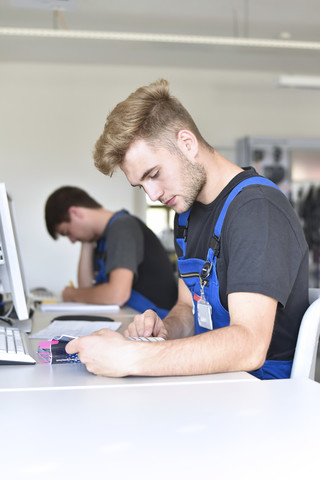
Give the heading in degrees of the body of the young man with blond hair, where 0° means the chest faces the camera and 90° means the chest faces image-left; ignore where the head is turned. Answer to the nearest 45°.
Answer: approximately 45°

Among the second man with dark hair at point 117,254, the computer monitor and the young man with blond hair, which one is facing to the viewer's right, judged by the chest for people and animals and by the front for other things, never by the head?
the computer monitor

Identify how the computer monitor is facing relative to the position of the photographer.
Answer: facing to the right of the viewer

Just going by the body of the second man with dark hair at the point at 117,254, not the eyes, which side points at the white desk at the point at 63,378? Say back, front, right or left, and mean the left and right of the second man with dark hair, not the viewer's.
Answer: left

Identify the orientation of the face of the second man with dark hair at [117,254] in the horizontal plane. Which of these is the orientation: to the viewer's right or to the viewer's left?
to the viewer's left

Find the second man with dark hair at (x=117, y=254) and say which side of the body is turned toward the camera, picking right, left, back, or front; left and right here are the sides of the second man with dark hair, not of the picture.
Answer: left

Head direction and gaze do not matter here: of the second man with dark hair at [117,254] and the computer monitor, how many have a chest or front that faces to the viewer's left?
1

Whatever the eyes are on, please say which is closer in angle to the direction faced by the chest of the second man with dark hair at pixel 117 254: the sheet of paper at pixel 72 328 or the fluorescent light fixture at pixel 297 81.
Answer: the sheet of paper

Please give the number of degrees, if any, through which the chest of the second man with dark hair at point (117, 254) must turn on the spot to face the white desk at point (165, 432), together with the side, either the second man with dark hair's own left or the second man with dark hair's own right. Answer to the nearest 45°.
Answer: approximately 90° to the second man with dark hair's own left

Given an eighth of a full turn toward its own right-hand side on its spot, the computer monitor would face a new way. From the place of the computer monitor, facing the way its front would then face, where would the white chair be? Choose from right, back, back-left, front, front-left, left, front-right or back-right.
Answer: front
